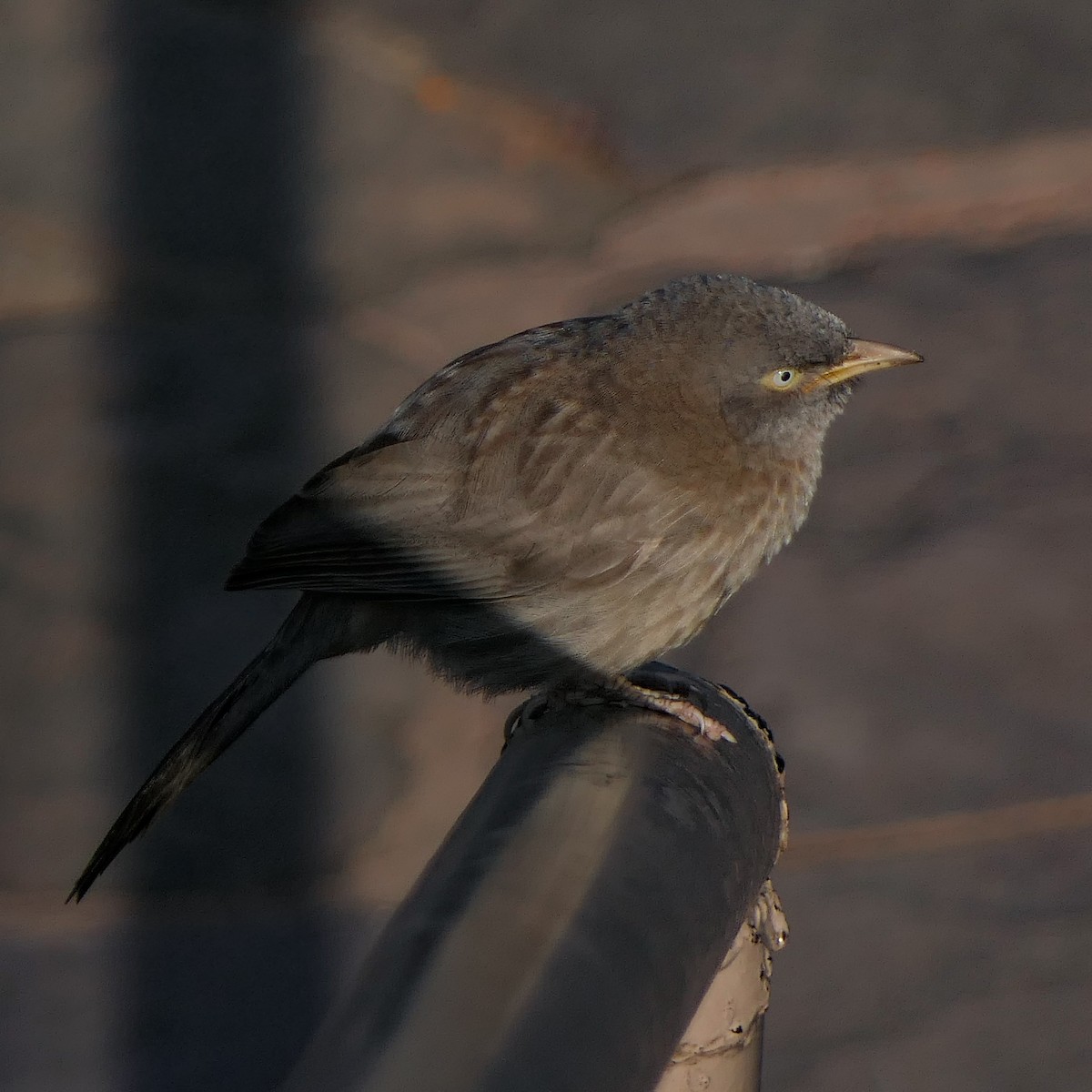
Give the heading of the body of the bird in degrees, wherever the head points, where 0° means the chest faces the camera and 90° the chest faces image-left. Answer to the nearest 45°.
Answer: approximately 270°
